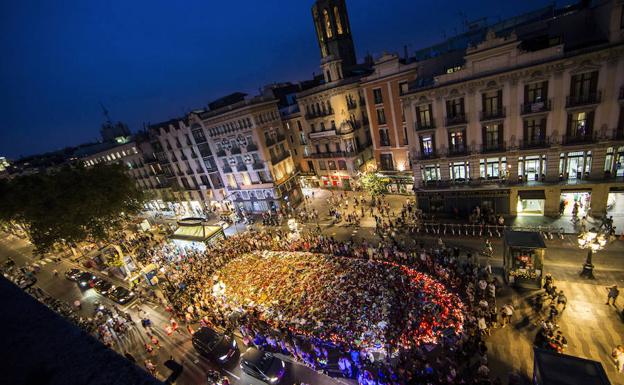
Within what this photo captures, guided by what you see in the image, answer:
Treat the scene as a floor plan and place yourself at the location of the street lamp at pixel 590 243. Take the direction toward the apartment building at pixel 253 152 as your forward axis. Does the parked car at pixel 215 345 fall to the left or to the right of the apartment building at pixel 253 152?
left

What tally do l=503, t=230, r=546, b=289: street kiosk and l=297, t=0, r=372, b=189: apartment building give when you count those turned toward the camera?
2

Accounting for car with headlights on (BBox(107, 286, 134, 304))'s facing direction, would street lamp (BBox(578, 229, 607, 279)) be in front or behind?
in front

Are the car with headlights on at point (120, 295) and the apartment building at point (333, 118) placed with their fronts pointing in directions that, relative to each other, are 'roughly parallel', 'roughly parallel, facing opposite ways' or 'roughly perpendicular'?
roughly perpendicular

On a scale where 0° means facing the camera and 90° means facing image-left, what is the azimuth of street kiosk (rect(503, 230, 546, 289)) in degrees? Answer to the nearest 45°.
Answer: approximately 0°

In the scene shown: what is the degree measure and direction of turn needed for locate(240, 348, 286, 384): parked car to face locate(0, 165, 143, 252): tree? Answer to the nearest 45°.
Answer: approximately 180°

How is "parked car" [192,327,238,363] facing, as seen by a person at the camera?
facing the viewer and to the right of the viewer
